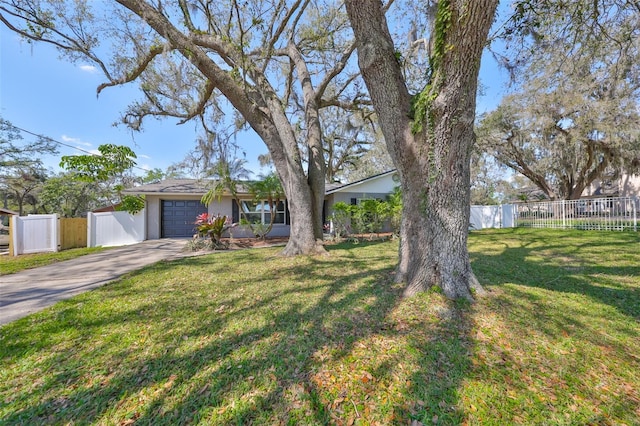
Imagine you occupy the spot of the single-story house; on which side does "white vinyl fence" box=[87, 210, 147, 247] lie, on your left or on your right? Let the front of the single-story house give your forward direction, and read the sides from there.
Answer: on your right

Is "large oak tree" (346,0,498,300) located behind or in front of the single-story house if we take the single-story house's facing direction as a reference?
in front

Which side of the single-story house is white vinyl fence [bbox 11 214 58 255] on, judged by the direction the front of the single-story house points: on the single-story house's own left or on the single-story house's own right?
on the single-story house's own right

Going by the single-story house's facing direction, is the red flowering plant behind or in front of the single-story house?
in front

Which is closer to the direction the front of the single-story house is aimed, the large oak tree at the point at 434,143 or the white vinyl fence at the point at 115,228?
the large oak tree

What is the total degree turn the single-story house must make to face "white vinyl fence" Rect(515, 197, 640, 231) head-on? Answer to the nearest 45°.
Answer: approximately 90° to its left

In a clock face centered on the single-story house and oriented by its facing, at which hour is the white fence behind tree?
The white fence behind tree is roughly at 9 o'clock from the single-story house.

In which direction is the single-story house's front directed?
toward the camera

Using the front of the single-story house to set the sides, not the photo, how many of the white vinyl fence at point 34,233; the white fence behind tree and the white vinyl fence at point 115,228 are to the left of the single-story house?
1
